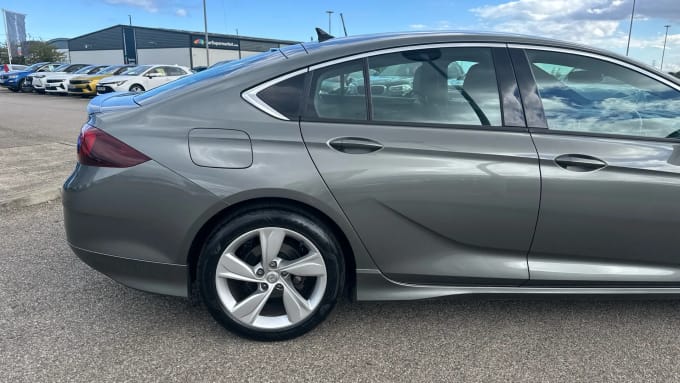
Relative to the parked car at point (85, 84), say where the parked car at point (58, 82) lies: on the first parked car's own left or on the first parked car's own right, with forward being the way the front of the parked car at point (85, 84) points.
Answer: on the first parked car's own right

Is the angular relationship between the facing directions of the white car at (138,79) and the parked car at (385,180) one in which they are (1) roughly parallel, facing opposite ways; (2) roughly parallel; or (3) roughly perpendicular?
roughly perpendicular

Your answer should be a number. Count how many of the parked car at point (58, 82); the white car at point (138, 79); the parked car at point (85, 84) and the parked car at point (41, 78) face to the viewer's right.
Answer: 0

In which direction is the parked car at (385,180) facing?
to the viewer's right

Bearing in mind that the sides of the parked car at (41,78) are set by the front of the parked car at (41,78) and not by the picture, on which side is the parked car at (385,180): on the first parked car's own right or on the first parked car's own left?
on the first parked car's own left

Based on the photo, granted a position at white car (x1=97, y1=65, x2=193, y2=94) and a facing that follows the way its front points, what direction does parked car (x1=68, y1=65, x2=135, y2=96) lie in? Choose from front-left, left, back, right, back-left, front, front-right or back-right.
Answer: right

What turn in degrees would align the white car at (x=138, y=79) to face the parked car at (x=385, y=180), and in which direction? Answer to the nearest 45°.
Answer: approximately 45° to its left

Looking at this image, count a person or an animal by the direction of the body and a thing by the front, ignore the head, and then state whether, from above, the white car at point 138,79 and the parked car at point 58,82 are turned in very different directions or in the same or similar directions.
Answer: same or similar directions

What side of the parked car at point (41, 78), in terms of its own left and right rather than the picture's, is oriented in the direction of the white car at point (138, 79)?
left

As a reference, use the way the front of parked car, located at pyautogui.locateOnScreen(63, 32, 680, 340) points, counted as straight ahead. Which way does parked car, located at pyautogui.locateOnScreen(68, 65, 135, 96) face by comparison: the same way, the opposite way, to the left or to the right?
to the right

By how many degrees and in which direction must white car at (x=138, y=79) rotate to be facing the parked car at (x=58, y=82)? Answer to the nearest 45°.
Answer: approximately 90° to its right

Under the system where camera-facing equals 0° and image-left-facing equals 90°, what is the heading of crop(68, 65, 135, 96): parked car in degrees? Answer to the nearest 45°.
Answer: approximately 45°

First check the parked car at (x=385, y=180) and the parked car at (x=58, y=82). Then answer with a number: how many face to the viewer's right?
1

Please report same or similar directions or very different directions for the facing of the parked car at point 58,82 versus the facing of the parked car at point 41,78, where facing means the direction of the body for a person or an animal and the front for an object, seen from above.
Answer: same or similar directions

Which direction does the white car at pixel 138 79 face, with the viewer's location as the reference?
facing the viewer and to the left of the viewer
